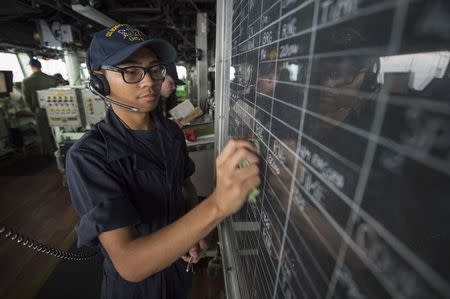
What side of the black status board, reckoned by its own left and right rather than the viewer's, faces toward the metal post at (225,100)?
right

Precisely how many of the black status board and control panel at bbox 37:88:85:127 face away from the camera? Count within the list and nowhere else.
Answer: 0

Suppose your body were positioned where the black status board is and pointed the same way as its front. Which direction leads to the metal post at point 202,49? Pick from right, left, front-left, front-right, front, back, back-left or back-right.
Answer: right

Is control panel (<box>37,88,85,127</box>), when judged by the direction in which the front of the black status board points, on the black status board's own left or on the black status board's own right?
on the black status board's own right

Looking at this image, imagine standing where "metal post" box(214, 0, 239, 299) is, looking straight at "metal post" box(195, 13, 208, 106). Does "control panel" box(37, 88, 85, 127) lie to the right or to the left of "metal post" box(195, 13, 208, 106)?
left

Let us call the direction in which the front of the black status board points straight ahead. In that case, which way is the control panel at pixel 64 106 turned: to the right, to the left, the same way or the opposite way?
to the left

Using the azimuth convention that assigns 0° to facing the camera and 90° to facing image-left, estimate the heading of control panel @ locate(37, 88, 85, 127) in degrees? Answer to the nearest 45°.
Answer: approximately 0°

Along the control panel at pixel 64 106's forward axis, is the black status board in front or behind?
in front

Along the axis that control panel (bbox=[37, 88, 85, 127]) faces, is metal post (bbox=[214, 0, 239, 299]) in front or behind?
in front

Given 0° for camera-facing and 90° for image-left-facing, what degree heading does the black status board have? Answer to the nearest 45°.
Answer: approximately 45°
